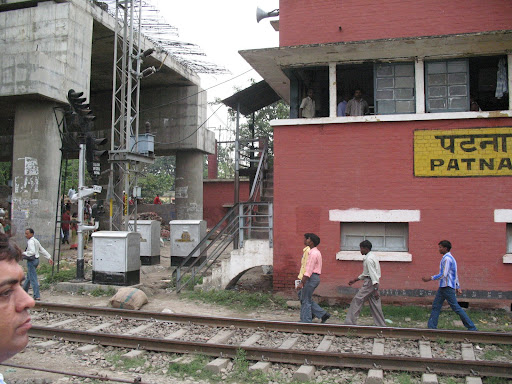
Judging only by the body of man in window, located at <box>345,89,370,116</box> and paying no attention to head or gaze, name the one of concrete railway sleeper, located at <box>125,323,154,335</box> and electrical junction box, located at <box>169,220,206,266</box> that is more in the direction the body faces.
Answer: the concrete railway sleeper

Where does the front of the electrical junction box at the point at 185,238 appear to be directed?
toward the camera

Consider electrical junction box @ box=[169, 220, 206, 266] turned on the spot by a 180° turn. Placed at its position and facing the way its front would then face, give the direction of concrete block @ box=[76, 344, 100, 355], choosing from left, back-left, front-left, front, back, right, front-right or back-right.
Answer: back

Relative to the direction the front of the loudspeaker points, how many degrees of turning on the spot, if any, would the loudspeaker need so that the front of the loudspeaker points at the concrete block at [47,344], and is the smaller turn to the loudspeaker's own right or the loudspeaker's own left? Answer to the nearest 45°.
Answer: approximately 90° to the loudspeaker's own left

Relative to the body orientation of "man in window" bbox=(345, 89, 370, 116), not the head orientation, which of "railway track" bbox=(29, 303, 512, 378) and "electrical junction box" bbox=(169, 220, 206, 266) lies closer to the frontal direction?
the railway track

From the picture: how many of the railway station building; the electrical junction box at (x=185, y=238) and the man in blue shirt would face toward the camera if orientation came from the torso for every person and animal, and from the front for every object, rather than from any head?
2

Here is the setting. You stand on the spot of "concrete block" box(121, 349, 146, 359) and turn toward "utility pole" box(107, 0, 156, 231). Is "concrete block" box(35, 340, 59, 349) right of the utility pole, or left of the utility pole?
left

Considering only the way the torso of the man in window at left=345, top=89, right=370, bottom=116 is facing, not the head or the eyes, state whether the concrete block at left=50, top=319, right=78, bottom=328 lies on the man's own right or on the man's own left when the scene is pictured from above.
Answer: on the man's own right

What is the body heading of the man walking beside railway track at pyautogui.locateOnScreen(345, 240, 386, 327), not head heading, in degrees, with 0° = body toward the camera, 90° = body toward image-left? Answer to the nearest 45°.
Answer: approximately 90°

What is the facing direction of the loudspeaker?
to the viewer's left

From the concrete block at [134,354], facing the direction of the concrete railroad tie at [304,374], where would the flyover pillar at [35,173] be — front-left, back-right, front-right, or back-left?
back-left

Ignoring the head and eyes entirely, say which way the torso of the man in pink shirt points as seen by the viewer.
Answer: to the viewer's left
